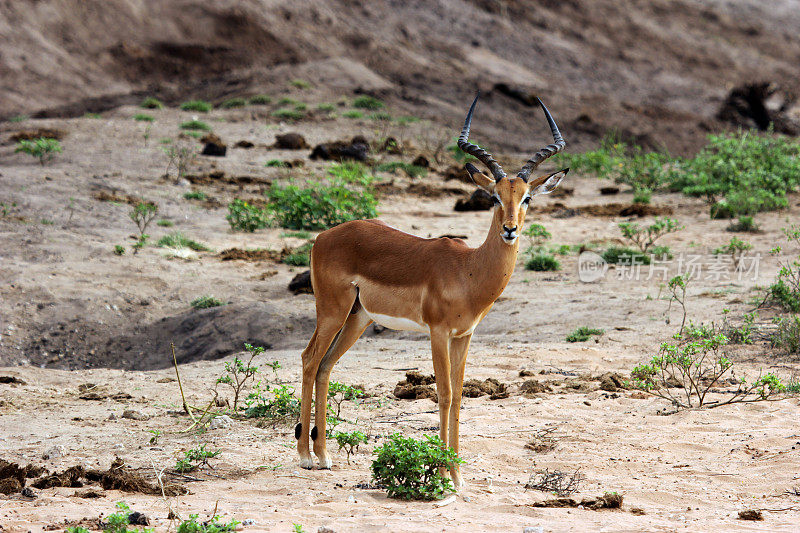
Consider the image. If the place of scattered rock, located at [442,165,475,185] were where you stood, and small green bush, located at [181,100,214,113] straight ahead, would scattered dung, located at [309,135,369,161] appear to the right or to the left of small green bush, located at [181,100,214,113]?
left

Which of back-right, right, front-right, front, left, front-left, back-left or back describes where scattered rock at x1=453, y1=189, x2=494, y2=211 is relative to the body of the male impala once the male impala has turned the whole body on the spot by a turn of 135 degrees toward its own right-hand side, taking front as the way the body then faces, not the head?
right

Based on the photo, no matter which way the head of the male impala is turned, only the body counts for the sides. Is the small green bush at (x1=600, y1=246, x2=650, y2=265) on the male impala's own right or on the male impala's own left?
on the male impala's own left

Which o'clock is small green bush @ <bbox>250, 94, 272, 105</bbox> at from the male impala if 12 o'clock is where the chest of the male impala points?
The small green bush is roughly at 7 o'clock from the male impala.

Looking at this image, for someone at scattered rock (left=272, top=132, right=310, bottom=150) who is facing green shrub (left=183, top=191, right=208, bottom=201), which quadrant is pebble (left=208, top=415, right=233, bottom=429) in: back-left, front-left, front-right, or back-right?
front-left

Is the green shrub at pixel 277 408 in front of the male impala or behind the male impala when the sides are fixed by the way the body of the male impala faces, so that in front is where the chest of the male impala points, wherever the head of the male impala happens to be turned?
behind

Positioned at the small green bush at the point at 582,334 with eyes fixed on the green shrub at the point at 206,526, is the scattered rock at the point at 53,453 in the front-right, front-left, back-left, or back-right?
front-right

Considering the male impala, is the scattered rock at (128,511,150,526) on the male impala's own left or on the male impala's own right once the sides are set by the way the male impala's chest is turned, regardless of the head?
on the male impala's own right

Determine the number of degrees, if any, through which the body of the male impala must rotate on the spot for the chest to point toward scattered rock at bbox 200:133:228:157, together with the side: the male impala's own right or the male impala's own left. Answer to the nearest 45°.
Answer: approximately 135° to the male impala's own left

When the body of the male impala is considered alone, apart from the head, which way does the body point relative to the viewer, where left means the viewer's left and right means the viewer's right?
facing the viewer and to the right of the viewer

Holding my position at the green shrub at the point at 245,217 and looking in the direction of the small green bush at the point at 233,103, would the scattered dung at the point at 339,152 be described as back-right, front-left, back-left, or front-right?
front-right

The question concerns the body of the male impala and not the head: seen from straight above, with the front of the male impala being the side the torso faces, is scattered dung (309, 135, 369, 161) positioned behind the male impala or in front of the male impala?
behind

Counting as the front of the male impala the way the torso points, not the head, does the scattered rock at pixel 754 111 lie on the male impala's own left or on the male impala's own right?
on the male impala's own left

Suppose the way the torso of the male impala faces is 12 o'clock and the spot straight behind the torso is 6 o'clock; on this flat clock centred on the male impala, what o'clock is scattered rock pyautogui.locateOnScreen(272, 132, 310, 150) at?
The scattered rock is roughly at 7 o'clock from the male impala.
